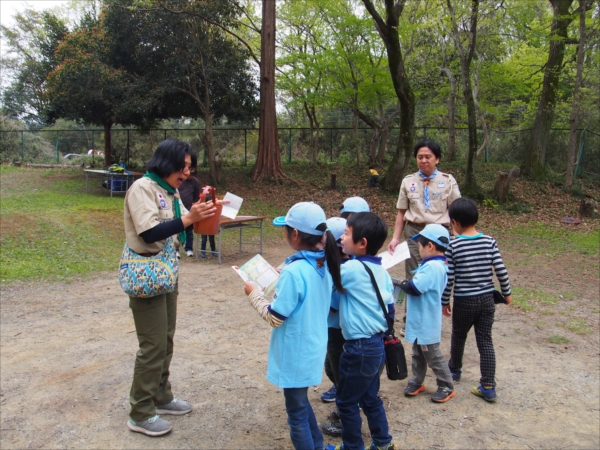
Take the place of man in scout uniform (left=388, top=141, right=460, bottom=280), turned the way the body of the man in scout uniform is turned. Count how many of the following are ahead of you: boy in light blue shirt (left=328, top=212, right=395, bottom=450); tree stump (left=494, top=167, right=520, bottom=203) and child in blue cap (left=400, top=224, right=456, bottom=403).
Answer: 2

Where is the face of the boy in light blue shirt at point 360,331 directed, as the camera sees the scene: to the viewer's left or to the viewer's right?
to the viewer's left

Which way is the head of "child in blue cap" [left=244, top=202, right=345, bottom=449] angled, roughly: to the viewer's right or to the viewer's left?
to the viewer's left

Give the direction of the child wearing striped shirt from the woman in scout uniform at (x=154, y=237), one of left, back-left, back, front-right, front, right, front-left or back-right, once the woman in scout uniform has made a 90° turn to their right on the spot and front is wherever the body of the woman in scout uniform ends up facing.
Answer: left

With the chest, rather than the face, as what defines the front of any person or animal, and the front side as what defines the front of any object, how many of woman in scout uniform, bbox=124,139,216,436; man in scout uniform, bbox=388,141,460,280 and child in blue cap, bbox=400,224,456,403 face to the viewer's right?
1

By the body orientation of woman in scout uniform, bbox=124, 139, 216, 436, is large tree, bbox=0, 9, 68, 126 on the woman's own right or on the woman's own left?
on the woman's own left

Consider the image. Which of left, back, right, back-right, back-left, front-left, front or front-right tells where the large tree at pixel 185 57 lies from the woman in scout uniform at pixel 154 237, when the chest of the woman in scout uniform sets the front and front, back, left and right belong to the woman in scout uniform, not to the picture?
left

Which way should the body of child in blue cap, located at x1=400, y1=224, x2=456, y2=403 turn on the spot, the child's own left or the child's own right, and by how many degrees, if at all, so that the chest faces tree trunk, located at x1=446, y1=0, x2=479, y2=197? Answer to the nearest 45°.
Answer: approximately 90° to the child's own right

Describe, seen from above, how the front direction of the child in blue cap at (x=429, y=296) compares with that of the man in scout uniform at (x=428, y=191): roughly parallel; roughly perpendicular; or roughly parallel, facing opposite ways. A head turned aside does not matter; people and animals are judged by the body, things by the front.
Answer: roughly perpendicular

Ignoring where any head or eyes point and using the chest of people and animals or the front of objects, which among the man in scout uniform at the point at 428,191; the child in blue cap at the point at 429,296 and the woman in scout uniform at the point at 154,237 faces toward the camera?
the man in scout uniform

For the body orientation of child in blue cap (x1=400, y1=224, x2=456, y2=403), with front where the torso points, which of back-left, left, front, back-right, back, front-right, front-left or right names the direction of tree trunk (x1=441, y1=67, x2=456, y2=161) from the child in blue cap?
right

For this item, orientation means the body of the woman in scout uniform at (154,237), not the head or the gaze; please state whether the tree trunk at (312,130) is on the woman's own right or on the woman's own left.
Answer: on the woman's own left

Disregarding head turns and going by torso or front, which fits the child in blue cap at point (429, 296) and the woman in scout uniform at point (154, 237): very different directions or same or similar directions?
very different directions

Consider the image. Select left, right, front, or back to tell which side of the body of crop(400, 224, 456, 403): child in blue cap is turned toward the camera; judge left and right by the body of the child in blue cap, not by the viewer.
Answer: left

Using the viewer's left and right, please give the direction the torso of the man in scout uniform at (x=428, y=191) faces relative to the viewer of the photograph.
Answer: facing the viewer

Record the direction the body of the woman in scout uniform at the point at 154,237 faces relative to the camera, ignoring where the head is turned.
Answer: to the viewer's right
